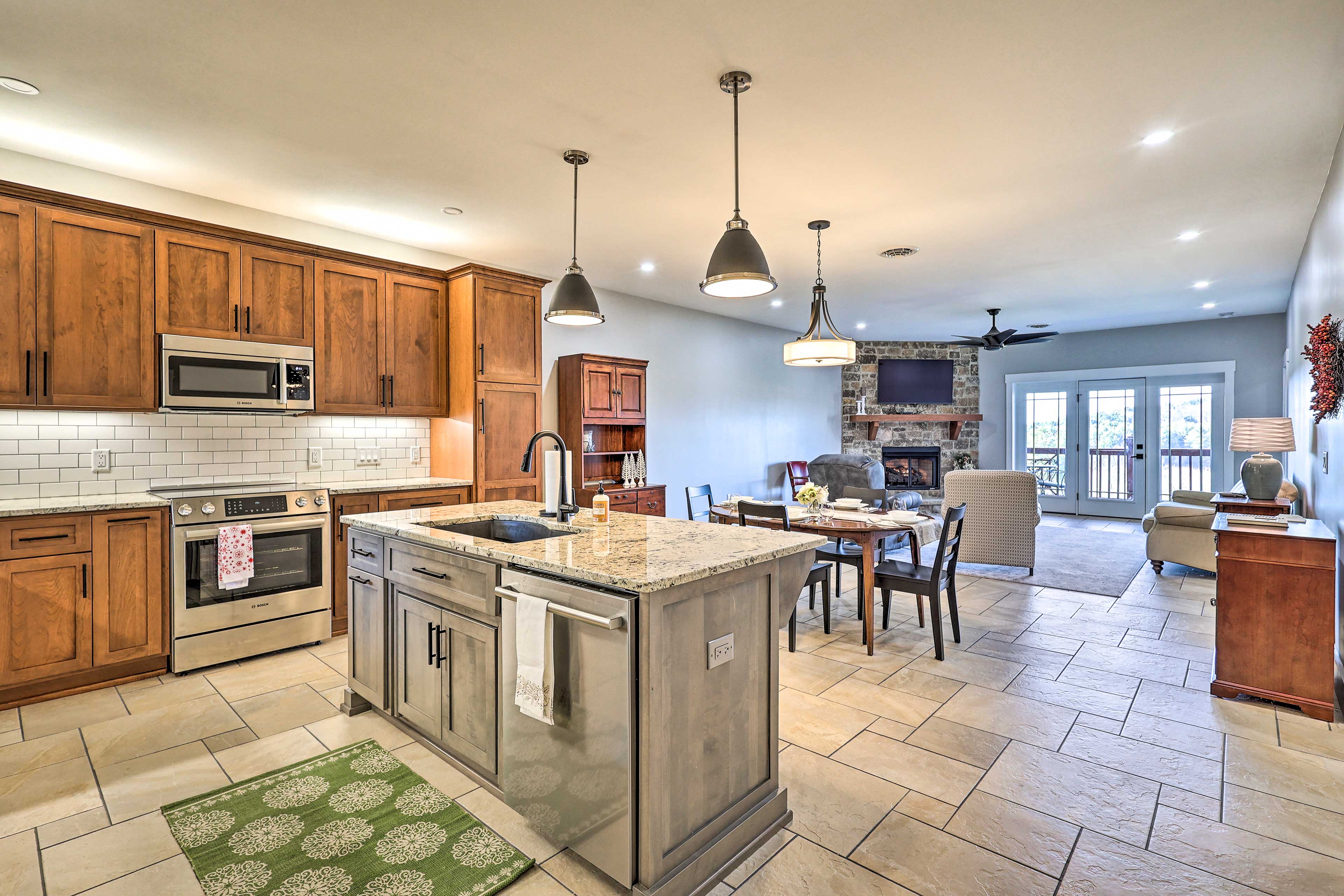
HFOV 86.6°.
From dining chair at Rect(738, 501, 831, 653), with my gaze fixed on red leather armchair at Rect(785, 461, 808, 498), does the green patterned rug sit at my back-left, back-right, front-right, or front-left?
back-left

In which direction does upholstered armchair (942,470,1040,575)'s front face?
away from the camera

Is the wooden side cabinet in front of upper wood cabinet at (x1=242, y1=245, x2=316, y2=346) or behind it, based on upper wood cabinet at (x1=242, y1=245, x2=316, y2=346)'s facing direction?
in front

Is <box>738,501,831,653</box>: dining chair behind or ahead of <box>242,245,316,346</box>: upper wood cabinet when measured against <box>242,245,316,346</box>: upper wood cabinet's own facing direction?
ahead

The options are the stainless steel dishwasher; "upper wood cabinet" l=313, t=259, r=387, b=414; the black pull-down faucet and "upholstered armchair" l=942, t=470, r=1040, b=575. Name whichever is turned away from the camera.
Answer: the upholstered armchair

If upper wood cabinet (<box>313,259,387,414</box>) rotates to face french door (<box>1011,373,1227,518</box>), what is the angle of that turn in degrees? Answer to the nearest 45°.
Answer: approximately 45° to its left

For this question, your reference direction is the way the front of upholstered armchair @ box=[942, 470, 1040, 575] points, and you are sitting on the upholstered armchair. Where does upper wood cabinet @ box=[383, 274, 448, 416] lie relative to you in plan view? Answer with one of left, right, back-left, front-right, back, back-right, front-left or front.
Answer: back-left

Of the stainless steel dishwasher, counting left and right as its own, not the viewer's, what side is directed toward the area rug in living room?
back

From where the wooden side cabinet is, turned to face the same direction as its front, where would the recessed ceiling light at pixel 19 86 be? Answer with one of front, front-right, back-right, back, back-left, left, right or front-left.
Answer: front-left

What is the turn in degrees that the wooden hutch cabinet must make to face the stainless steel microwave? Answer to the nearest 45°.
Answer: approximately 90° to its right

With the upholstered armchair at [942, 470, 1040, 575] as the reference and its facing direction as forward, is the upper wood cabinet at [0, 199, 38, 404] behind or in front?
behind

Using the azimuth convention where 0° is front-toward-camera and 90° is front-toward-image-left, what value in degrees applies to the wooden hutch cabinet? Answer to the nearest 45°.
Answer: approximately 315°

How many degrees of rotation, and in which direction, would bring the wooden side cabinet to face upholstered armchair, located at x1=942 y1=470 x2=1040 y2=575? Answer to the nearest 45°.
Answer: approximately 45° to its right

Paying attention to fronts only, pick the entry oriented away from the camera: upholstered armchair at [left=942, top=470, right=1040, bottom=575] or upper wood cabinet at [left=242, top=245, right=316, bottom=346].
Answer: the upholstered armchair

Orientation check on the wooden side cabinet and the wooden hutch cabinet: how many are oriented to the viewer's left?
1

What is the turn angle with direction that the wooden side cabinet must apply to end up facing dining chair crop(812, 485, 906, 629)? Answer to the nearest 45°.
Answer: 0° — it already faces it

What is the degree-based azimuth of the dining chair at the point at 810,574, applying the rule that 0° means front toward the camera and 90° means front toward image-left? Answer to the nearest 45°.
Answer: approximately 225°

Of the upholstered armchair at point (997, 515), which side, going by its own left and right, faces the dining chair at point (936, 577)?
back

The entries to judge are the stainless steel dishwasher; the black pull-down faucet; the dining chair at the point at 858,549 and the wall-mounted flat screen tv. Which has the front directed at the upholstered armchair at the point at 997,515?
the wall-mounted flat screen tv

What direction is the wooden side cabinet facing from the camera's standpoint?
to the viewer's left
